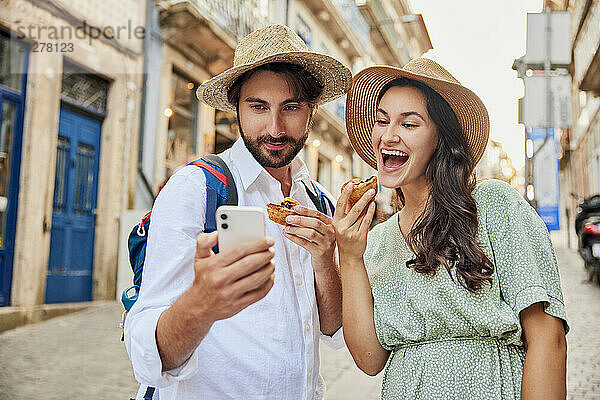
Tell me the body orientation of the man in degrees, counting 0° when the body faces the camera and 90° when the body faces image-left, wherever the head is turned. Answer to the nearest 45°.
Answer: approximately 315°

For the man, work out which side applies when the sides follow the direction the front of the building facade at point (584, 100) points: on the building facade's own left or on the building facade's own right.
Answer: on the building facade's own left

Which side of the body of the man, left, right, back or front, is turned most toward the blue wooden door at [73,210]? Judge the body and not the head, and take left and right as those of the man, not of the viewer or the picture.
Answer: back

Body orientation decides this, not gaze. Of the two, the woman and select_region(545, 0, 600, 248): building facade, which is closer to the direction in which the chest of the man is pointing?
the woman

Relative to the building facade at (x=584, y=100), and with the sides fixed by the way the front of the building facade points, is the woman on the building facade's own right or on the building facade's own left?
on the building facade's own left

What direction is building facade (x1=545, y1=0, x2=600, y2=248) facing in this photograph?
to the viewer's left

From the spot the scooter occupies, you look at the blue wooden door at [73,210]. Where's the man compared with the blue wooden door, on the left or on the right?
left

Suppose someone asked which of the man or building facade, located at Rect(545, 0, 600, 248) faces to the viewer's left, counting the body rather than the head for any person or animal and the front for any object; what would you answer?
the building facade

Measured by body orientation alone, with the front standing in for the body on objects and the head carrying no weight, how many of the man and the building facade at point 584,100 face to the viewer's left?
1

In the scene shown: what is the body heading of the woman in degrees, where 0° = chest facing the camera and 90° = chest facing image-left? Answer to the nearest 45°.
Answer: approximately 45°
